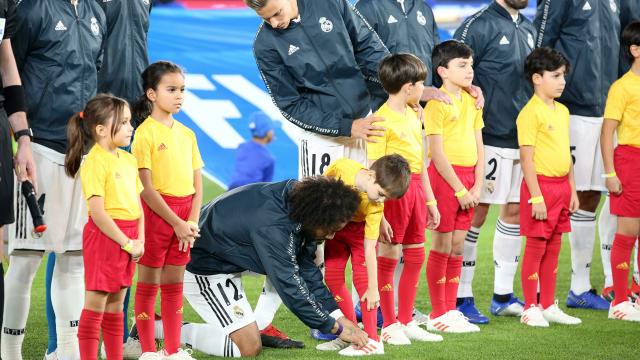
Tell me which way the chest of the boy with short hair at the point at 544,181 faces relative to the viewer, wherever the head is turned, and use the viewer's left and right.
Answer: facing the viewer and to the right of the viewer

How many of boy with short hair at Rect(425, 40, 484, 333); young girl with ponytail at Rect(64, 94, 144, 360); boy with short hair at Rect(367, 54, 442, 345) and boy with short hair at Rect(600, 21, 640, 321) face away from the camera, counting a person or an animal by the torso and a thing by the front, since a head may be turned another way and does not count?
0

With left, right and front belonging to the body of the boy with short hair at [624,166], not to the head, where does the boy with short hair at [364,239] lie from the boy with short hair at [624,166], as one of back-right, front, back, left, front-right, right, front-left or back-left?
right

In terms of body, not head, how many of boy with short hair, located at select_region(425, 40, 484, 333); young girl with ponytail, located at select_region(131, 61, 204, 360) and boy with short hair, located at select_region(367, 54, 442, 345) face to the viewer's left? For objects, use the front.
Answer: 0

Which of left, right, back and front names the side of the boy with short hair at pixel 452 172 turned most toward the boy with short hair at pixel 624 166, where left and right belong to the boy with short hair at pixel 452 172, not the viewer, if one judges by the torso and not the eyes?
left

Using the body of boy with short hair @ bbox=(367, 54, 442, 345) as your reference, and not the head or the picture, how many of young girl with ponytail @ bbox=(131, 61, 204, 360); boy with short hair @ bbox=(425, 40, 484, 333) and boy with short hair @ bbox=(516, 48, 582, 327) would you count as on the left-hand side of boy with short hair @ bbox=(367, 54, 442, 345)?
2

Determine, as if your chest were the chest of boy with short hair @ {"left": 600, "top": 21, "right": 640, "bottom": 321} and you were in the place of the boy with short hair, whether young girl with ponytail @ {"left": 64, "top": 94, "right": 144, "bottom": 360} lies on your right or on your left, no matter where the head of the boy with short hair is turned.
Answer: on your right

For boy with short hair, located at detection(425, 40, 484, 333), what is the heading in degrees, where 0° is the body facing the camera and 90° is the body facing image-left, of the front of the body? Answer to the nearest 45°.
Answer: approximately 315°

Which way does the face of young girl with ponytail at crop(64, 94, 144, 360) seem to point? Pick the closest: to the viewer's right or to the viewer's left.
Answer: to the viewer's right

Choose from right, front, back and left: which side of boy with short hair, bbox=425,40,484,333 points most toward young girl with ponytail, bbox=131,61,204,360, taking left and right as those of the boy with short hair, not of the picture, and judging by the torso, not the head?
right

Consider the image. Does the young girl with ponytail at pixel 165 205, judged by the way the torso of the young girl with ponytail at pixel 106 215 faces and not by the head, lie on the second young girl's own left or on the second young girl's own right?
on the second young girl's own left

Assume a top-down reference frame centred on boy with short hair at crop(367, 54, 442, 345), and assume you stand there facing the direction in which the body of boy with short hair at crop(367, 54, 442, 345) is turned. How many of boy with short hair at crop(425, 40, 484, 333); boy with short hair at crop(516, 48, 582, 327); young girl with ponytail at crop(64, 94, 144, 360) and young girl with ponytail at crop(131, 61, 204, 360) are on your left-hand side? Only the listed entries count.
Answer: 2
